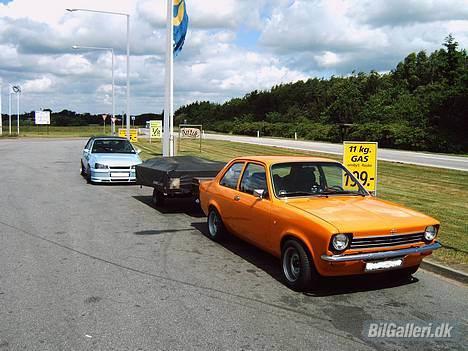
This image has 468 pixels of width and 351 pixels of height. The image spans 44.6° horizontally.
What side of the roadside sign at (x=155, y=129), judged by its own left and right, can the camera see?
front

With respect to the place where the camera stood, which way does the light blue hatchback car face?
facing the viewer and to the right of the viewer

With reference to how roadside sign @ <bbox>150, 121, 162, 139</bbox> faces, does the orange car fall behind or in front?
in front

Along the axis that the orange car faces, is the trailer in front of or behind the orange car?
behind

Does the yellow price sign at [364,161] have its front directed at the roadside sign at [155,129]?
no

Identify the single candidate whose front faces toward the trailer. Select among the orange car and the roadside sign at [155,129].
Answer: the roadside sign

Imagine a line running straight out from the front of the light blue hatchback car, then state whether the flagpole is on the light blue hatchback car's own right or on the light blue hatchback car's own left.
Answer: on the light blue hatchback car's own left

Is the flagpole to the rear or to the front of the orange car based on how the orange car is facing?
to the rear

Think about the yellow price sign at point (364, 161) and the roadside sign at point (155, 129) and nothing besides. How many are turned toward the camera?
2

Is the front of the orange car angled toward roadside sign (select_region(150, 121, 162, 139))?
no

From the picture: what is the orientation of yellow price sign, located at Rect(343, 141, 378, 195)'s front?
toward the camera
